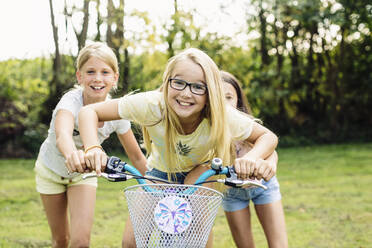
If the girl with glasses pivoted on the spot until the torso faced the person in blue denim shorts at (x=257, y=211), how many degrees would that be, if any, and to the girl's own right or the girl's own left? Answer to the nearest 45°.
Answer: approximately 135° to the girl's own left

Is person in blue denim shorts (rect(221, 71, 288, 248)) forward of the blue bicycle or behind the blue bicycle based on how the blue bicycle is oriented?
behind

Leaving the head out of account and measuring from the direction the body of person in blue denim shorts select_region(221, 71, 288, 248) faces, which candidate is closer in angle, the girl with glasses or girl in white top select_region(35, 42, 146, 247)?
the girl with glasses

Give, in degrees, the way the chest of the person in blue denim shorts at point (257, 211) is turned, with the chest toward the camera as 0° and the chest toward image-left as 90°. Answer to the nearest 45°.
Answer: approximately 0°

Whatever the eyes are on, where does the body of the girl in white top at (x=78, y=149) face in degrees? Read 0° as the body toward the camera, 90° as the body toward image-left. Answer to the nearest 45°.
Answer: approximately 0°

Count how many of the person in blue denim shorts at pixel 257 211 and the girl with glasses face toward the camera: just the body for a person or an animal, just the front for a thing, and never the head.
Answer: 2
